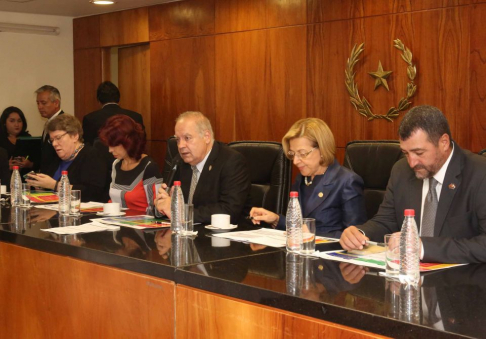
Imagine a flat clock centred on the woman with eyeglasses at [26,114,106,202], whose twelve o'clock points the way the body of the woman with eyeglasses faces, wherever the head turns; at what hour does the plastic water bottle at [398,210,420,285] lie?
The plastic water bottle is roughly at 10 o'clock from the woman with eyeglasses.

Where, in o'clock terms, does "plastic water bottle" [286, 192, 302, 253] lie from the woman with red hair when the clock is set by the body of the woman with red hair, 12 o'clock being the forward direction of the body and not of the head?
The plastic water bottle is roughly at 10 o'clock from the woman with red hair.

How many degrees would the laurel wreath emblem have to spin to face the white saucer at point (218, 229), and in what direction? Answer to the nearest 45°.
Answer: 0° — it already faces it

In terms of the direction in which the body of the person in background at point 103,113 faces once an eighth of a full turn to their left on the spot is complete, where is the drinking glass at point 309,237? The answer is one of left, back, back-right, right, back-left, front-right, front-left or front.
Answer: back-left

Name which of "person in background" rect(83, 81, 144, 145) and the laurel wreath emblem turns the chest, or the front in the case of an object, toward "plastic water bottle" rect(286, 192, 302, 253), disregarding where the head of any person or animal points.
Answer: the laurel wreath emblem

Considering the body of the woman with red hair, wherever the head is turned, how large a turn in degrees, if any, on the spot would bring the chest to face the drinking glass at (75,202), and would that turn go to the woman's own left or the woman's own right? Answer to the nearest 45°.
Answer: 0° — they already face it

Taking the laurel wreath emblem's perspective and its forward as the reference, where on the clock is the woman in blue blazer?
The woman in blue blazer is roughly at 12 o'clock from the laurel wreath emblem.

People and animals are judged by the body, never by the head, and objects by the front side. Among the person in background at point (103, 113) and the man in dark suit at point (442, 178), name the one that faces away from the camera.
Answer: the person in background

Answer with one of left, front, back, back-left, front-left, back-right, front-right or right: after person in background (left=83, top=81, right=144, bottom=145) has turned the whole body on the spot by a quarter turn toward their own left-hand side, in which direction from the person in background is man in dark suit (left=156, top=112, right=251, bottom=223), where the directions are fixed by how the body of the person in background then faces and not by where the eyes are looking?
left
